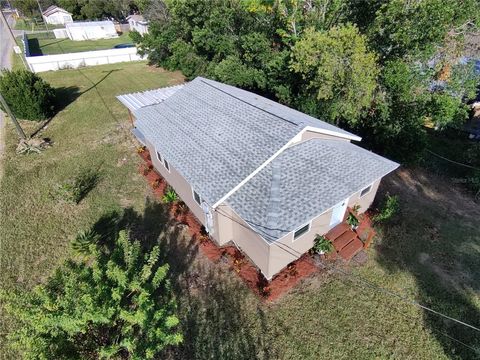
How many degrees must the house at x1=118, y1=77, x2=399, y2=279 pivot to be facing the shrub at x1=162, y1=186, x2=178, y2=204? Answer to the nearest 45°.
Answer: approximately 135° to its right

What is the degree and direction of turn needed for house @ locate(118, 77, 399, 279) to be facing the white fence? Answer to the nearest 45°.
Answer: approximately 180°

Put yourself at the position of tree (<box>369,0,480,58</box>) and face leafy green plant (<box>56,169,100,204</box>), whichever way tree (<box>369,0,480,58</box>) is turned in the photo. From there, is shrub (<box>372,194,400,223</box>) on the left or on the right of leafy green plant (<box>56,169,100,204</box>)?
left

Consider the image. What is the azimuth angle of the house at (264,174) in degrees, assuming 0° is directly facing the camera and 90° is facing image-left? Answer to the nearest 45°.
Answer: approximately 315°

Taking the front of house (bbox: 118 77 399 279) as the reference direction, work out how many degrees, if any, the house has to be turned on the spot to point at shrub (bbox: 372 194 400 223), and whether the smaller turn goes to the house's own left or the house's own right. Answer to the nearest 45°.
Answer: approximately 45° to the house's own left

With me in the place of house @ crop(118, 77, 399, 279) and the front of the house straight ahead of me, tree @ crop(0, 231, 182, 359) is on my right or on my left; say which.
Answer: on my right

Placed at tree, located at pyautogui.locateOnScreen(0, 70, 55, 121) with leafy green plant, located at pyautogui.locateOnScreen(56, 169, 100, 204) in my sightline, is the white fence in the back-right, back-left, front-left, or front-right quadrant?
back-left

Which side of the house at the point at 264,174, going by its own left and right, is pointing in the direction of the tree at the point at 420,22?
left

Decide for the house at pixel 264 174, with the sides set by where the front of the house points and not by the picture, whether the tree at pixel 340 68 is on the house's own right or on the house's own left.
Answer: on the house's own left
